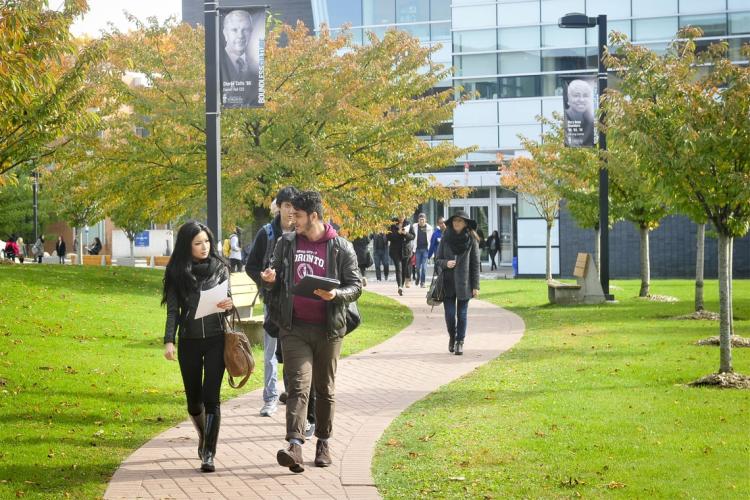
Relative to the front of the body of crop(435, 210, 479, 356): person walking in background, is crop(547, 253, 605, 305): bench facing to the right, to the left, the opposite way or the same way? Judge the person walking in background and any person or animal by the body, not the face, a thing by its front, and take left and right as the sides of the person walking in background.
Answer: to the right

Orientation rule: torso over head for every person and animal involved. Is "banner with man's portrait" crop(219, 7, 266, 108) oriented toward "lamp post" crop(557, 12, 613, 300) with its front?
no

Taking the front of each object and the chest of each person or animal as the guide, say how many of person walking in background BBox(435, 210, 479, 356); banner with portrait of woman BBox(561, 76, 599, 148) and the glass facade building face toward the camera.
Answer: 3

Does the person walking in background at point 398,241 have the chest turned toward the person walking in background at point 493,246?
no

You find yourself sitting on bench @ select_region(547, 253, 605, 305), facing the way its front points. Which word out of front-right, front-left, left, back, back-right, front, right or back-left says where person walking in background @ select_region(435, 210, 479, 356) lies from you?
left

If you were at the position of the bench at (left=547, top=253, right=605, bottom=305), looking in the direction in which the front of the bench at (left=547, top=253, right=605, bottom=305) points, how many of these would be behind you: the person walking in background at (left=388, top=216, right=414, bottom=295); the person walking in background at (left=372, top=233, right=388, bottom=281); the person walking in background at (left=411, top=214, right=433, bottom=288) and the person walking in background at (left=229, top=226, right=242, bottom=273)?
0

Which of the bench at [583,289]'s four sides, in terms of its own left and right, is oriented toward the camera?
left

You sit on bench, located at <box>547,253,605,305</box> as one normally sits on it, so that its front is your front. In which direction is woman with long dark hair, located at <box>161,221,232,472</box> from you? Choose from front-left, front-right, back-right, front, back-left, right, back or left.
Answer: left

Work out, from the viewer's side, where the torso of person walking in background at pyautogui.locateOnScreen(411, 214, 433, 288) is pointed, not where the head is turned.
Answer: toward the camera

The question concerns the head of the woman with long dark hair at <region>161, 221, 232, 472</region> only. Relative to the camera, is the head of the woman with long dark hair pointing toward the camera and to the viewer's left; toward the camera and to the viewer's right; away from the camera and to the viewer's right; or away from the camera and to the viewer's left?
toward the camera and to the viewer's right

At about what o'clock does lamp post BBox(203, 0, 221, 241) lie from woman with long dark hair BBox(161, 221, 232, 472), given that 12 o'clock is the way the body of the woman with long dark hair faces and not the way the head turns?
The lamp post is roughly at 6 o'clock from the woman with long dark hair.

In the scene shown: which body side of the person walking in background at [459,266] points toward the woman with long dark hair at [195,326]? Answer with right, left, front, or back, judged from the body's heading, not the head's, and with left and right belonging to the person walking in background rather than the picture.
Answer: front

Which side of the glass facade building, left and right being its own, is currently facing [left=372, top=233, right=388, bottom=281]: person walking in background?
front

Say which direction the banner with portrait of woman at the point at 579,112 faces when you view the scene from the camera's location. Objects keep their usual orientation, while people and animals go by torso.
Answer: facing the viewer

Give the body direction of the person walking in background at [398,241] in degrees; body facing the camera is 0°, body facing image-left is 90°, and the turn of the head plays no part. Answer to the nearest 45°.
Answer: approximately 0°

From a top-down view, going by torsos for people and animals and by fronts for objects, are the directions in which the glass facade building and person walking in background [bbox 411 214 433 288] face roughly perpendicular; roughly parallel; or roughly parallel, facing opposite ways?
roughly parallel

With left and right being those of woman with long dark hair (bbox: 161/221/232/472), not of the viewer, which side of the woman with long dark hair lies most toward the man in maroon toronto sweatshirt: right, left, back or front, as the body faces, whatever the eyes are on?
left

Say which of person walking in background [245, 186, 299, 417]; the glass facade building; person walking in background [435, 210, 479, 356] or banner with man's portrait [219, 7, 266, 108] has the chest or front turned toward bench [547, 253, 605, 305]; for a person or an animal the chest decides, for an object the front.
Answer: the glass facade building

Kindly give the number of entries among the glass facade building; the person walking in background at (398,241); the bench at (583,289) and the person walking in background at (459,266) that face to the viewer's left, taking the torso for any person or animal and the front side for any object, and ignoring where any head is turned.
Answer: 1
